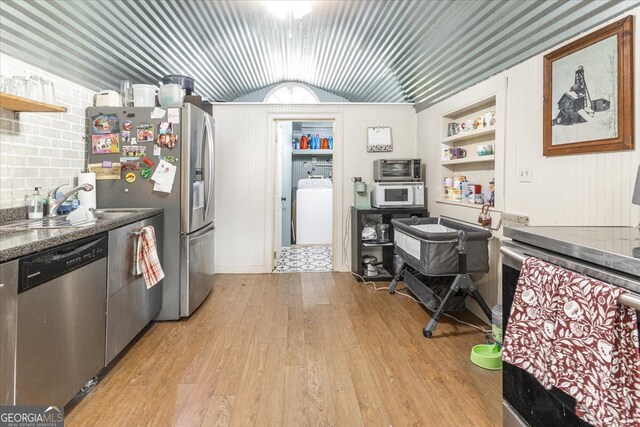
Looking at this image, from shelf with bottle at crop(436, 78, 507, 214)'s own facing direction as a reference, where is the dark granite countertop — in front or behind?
in front

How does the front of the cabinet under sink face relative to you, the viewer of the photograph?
facing the viewer and to the right of the viewer

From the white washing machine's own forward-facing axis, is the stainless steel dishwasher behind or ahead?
ahead

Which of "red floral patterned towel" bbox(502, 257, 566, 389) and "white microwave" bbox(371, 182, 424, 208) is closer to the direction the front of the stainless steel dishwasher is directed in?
the red floral patterned towel

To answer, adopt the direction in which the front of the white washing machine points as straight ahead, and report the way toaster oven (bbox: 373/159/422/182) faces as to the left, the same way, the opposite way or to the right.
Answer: the same way

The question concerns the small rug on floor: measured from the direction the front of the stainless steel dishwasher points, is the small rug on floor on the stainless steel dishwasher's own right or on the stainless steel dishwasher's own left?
on the stainless steel dishwasher's own left

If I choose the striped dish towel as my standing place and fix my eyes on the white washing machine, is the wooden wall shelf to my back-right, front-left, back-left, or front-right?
back-left

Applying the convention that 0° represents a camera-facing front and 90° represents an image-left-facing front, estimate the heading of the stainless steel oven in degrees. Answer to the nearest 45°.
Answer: approximately 45°

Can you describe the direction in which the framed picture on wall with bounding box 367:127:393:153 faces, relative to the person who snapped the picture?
facing the viewer

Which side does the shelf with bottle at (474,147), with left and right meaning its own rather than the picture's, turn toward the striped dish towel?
front

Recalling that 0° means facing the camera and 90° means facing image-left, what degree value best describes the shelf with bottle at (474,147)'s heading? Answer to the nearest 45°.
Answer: approximately 45°

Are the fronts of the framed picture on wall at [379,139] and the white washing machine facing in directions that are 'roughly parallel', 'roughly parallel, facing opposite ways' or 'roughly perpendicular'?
roughly parallel

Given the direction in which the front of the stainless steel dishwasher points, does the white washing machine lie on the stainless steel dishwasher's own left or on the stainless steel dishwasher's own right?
on the stainless steel dishwasher's own left

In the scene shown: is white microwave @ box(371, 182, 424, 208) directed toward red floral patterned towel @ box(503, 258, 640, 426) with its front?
yes

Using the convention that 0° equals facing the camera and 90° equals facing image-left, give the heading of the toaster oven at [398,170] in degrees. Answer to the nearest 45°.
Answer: approximately 0°
